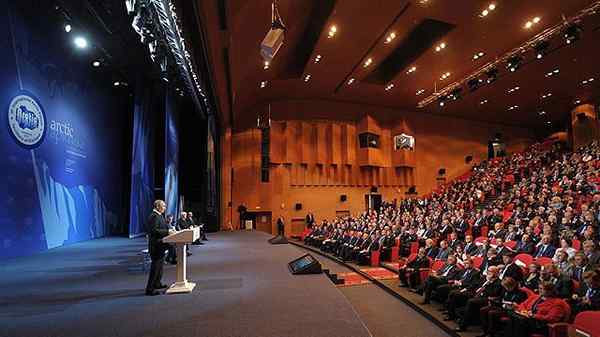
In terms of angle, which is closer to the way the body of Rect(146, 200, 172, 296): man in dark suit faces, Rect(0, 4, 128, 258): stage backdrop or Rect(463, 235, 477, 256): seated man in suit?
the seated man in suit

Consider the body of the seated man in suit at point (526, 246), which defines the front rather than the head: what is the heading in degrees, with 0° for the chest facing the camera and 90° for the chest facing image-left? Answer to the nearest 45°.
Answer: approximately 45°

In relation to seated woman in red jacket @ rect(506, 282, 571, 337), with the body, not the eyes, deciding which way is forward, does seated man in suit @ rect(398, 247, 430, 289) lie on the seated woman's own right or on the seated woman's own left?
on the seated woman's own right

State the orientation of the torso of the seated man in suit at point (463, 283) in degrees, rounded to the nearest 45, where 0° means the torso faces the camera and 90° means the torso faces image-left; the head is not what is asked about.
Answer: approximately 45°

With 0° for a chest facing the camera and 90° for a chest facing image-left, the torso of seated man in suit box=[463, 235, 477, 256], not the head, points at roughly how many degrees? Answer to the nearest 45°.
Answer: approximately 45°

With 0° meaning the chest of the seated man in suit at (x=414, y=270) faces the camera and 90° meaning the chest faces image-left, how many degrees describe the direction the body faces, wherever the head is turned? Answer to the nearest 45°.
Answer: approximately 45°

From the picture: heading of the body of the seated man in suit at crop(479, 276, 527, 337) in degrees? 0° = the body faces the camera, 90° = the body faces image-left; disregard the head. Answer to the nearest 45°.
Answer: approximately 45°
